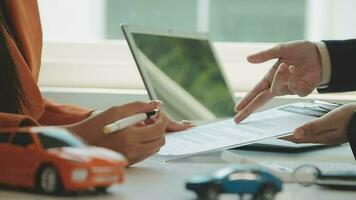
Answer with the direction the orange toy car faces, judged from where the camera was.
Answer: facing the viewer and to the right of the viewer

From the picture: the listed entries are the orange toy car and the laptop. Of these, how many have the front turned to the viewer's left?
0

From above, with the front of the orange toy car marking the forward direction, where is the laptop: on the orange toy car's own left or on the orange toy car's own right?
on the orange toy car's own left

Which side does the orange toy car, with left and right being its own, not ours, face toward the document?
left

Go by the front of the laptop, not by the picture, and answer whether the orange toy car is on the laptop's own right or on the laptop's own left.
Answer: on the laptop's own right
